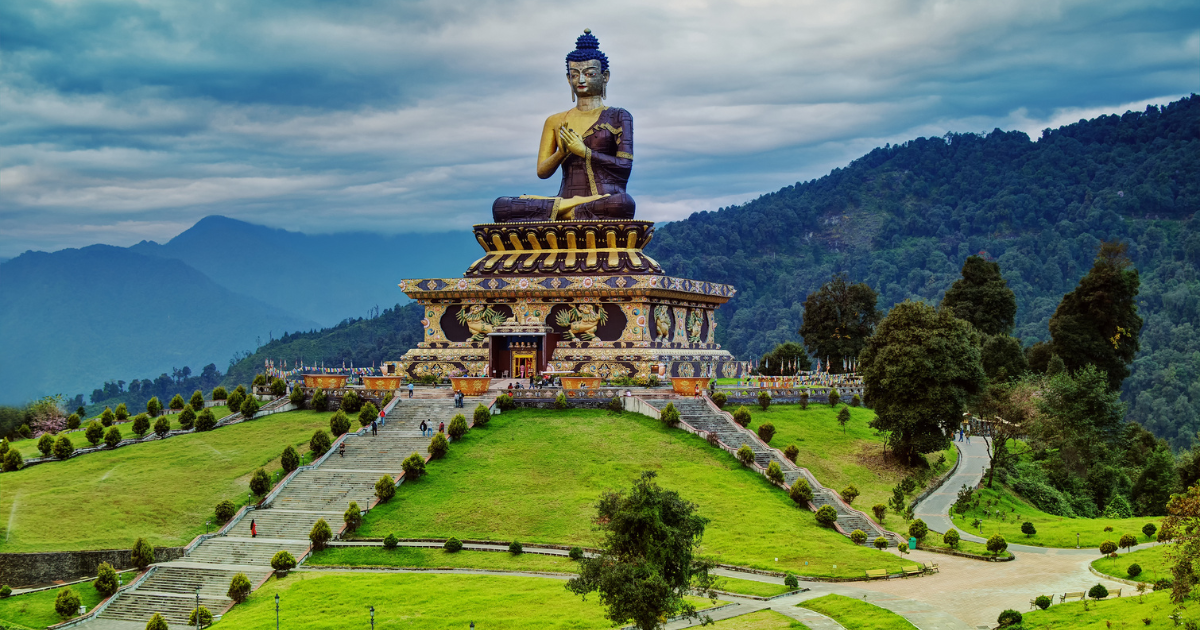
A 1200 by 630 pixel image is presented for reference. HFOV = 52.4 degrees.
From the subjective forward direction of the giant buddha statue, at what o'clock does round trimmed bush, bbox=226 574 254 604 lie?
The round trimmed bush is roughly at 11 o'clock from the giant buddha statue.

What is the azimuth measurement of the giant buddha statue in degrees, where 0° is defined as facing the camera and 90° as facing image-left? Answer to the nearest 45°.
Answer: approximately 45°

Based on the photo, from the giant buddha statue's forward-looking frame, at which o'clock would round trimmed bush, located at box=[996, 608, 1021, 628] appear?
The round trimmed bush is roughly at 10 o'clock from the giant buddha statue.
